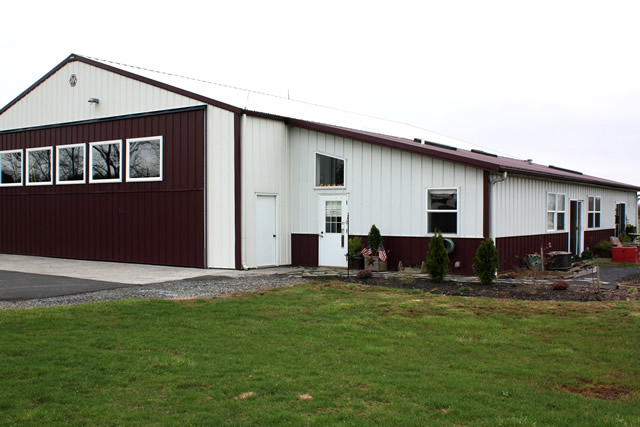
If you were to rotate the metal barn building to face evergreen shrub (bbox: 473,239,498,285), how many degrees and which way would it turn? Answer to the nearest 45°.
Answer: approximately 90° to its left
